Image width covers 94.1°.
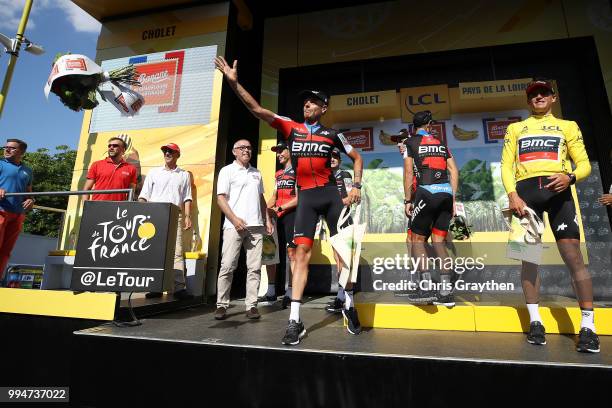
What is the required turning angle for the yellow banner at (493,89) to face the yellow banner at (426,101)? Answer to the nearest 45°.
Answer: approximately 90° to its right

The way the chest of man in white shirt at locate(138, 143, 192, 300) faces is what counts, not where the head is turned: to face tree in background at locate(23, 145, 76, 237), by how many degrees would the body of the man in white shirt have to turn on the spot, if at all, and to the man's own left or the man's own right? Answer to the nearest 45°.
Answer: approximately 180°

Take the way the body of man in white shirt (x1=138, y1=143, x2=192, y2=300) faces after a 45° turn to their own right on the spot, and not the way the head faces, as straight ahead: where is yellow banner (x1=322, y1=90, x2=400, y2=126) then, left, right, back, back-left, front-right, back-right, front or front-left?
back-left

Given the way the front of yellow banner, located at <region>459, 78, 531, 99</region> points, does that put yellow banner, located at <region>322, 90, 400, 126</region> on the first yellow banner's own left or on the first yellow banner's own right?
on the first yellow banner's own right

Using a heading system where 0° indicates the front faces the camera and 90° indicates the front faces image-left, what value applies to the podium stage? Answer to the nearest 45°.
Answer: approximately 0°

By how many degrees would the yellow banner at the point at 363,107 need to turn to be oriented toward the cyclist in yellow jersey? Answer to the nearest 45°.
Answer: approximately 45° to its left

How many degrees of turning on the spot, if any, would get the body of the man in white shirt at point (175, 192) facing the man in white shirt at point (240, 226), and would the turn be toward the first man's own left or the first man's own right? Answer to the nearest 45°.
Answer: approximately 45° to the first man's own left

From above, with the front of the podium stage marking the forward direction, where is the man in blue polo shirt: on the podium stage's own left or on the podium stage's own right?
on the podium stage's own right
